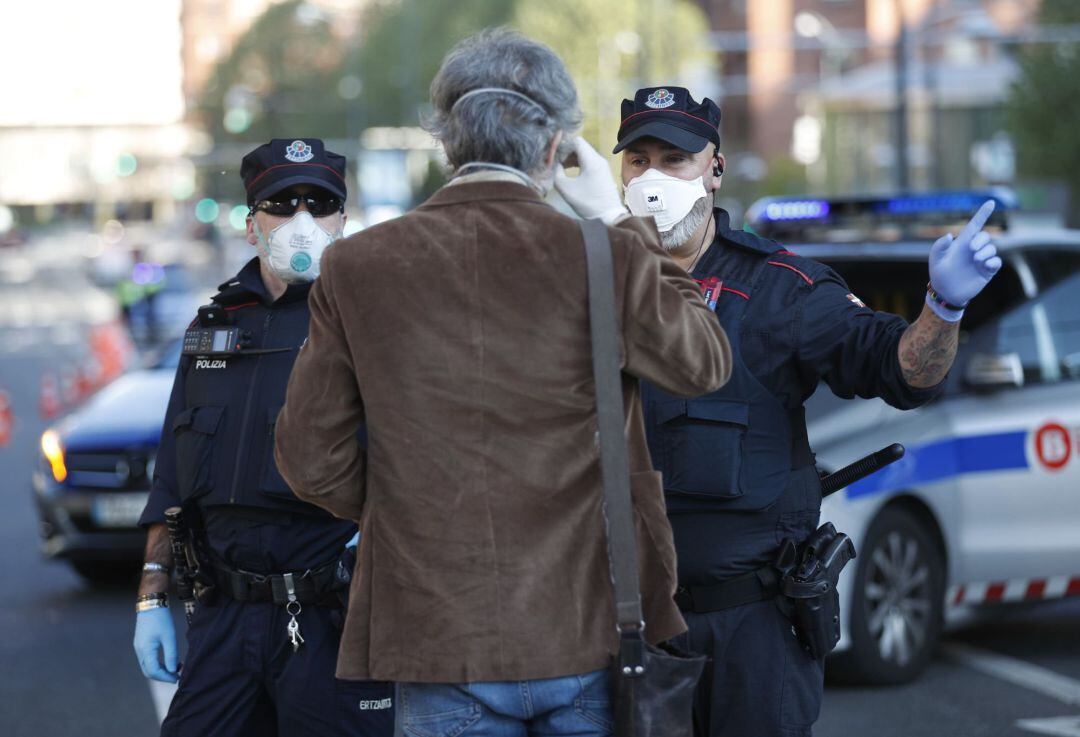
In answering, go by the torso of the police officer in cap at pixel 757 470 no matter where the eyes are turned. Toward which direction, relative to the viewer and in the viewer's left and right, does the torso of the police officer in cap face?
facing the viewer and to the left of the viewer

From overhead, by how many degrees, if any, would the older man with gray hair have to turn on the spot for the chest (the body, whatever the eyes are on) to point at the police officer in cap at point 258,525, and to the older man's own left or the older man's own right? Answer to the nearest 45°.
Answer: approximately 45° to the older man's own left

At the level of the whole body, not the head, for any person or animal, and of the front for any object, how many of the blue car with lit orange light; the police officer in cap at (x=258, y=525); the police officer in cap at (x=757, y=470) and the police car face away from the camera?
0

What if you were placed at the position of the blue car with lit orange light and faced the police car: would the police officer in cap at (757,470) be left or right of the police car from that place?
right

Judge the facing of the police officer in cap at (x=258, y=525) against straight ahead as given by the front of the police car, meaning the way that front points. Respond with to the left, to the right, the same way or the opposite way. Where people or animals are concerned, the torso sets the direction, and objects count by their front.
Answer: to the left

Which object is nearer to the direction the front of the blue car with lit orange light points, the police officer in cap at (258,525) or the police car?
the police officer in cap

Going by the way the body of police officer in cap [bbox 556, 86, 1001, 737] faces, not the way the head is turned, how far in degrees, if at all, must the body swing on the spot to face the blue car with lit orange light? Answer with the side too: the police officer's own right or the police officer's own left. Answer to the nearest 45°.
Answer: approximately 90° to the police officer's own right

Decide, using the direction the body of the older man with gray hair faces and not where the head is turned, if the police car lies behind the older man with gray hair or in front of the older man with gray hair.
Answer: in front

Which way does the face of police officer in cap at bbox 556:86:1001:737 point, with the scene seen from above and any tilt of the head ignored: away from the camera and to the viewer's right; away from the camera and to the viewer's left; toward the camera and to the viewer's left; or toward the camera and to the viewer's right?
toward the camera and to the viewer's left

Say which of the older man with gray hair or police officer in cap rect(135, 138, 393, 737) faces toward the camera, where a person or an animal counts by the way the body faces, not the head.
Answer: the police officer in cap

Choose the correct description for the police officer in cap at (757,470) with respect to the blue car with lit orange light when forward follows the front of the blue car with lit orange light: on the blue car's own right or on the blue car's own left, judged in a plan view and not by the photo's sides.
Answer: on the blue car's own left

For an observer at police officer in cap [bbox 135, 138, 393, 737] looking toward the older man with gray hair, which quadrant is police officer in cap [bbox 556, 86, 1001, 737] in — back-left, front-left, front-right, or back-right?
front-left

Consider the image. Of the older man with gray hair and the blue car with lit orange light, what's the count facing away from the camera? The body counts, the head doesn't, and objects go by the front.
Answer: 1

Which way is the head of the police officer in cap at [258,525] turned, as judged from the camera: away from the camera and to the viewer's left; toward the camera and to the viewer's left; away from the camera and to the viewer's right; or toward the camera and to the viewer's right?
toward the camera and to the viewer's right

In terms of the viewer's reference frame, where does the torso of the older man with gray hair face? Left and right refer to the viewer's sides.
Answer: facing away from the viewer

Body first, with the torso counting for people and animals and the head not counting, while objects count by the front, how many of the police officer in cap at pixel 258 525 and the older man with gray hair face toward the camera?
1

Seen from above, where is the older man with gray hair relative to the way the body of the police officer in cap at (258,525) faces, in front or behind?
in front

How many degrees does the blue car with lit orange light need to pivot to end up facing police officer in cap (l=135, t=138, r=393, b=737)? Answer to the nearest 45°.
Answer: approximately 45° to its left

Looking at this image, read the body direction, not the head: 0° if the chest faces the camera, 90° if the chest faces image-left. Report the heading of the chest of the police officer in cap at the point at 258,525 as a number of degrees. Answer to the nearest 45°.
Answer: approximately 0°

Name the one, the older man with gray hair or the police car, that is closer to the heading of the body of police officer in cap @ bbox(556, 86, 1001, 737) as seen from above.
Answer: the older man with gray hair
